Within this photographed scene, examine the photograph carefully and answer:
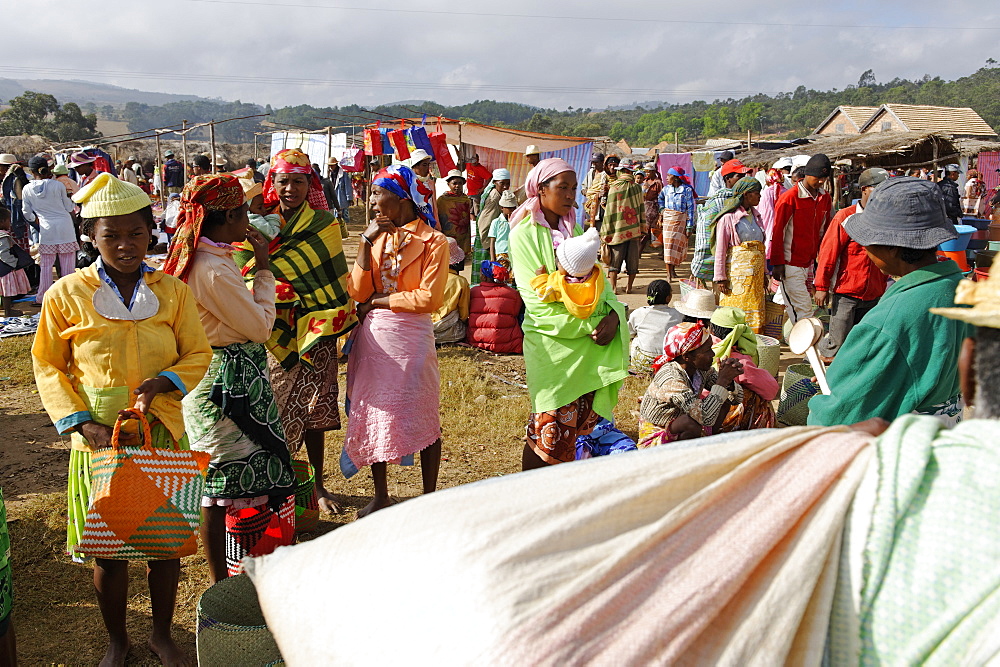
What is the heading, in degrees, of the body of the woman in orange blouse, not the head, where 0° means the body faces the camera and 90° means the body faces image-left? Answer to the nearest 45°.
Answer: approximately 45°

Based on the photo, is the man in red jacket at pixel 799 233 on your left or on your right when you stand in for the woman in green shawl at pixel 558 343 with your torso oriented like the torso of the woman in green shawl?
on your left

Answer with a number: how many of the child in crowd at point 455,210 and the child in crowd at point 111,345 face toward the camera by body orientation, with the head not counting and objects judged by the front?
2

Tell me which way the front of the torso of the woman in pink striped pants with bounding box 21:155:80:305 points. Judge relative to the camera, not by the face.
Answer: away from the camera

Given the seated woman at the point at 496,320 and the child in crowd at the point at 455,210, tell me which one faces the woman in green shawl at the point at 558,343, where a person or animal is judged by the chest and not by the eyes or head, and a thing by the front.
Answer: the child in crowd

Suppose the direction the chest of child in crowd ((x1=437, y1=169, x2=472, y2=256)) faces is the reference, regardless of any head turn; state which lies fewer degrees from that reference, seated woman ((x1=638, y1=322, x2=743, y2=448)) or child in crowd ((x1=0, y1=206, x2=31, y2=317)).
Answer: the seated woman

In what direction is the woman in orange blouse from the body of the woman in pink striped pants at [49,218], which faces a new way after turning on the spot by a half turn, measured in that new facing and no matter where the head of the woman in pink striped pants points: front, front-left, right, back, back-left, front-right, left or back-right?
front
